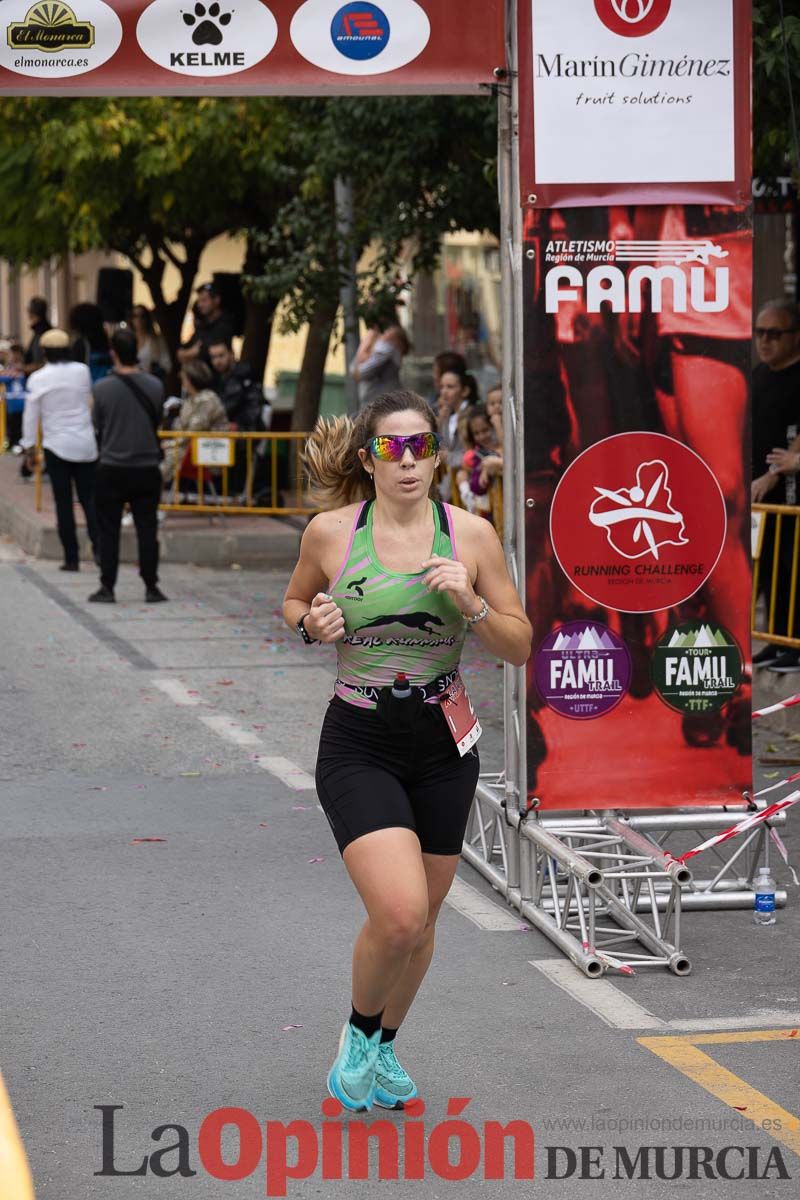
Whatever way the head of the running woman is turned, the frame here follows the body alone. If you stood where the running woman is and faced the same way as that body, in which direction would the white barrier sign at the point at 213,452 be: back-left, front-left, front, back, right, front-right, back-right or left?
back

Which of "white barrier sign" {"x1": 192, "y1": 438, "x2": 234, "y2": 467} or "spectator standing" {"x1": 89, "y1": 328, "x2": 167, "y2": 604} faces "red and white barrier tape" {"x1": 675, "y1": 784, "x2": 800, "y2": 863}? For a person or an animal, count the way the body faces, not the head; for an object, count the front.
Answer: the white barrier sign

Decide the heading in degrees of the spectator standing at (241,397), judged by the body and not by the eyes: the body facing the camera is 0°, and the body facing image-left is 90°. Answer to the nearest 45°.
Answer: approximately 45°

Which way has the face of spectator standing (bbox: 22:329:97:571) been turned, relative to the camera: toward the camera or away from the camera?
away from the camera

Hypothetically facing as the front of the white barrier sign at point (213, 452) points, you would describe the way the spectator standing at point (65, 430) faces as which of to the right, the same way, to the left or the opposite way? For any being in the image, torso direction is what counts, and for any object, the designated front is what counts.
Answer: the opposite way

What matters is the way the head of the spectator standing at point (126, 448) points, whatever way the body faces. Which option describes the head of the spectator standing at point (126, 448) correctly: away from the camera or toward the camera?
away from the camera

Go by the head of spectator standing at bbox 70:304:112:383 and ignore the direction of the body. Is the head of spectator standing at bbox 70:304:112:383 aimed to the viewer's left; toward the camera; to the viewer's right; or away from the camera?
away from the camera

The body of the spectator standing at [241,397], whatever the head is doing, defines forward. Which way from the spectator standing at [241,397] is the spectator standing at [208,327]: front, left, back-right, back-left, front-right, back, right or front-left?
back-right
